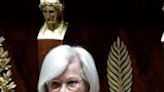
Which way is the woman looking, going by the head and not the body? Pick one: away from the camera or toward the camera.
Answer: toward the camera

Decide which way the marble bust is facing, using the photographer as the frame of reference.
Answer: facing the viewer and to the left of the viewer

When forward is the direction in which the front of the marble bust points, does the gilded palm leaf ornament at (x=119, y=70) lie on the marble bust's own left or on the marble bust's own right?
on the marble bust's own left

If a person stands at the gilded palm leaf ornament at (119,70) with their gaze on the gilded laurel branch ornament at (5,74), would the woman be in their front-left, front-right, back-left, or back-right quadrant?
front-left

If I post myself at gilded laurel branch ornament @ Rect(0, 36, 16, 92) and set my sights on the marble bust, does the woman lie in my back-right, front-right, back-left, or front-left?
front-right

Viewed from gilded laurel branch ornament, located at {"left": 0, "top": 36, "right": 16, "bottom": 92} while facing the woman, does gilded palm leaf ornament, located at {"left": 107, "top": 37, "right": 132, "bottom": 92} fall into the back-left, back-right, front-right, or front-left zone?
front-left

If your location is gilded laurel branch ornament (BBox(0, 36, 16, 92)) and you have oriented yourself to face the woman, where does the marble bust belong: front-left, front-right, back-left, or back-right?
front-left
